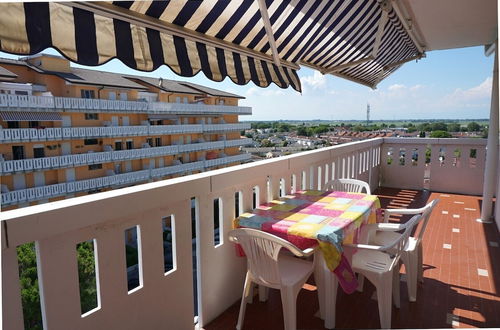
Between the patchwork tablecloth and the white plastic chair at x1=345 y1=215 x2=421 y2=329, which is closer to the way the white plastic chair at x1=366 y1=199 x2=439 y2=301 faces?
the patchwork tablecloth

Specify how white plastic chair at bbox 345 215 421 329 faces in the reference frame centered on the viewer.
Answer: facing to the left of the viewer

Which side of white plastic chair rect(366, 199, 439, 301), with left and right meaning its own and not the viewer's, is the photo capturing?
left

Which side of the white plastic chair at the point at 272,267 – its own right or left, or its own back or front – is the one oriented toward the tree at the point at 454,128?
front

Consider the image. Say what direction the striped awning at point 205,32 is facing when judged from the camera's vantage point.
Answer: facing away from the viewer and to the left of the viewer

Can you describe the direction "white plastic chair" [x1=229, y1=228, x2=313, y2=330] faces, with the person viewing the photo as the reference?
facing away from the viewer and to the right of the viewer

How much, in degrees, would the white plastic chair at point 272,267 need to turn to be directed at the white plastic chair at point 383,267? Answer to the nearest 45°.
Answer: approximately 45° to its right

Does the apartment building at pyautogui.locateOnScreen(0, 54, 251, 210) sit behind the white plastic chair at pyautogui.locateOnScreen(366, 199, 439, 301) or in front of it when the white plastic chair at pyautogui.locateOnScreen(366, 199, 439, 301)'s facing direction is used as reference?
in front

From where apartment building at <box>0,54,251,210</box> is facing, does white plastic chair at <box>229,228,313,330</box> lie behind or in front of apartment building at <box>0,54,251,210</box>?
in front

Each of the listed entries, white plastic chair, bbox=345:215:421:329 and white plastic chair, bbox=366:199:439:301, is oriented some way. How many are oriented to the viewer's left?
2

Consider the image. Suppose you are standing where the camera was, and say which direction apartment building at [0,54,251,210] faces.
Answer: facing the viewer and to the right of the viewer

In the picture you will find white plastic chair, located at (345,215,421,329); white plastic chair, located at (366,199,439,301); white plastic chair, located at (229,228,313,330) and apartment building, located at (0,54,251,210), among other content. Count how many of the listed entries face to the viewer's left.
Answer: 2

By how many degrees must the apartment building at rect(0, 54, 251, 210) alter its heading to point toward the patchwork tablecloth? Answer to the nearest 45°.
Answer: approximately 45° to its right

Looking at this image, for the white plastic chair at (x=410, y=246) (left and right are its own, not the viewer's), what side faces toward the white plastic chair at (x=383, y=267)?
left
